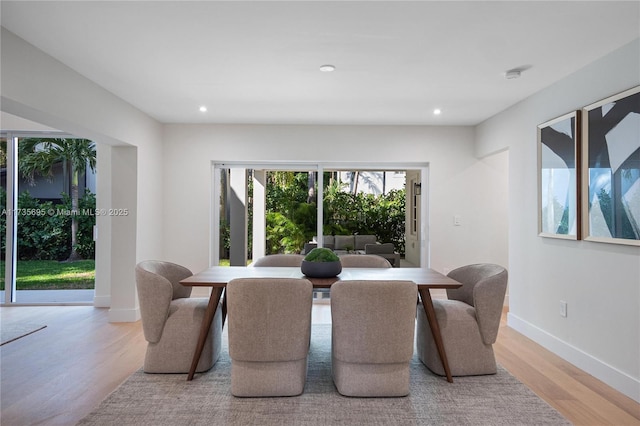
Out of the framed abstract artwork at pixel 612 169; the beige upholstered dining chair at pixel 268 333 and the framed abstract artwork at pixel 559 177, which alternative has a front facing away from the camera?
the beige upholstered dining chair

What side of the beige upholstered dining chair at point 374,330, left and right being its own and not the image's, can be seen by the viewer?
back

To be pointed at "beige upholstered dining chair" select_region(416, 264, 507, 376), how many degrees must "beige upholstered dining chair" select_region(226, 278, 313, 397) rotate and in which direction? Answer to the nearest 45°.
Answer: approximately 90° to its right

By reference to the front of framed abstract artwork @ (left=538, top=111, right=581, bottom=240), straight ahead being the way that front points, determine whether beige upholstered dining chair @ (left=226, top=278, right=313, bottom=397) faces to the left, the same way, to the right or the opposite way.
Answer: to the right

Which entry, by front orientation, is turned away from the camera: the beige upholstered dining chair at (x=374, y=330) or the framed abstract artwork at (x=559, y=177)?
the beige upholstered dining chair

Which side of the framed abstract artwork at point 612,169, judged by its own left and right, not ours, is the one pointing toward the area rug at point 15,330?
front

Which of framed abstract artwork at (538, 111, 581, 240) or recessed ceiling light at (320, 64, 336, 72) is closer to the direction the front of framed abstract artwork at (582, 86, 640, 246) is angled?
the recessed ceiling light

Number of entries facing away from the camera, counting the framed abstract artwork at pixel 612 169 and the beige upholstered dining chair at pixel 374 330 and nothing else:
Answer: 1

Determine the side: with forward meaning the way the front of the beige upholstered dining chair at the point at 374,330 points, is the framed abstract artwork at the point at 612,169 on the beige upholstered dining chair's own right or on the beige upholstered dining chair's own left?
on the beige upholstered dining chair's own right

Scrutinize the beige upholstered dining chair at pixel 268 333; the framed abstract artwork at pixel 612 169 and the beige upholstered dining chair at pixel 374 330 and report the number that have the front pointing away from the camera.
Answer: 2

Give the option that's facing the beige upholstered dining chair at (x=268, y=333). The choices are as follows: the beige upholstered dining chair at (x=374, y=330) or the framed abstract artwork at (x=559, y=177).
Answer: the framed abstract artwork

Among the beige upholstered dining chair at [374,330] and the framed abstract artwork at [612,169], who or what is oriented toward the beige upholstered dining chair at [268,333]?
the framed abstract artwork

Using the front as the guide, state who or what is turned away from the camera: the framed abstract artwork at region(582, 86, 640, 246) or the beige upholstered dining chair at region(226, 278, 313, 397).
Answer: the beige upholstered dining chair

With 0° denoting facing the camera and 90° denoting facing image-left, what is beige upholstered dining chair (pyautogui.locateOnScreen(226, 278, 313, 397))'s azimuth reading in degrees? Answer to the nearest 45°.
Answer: approximately 180°

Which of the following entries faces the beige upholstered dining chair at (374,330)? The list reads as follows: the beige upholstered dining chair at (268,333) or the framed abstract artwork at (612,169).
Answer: the framed abstract artwork

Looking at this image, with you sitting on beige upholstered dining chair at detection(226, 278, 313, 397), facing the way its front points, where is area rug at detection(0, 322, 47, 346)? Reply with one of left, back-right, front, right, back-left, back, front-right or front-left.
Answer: front-left

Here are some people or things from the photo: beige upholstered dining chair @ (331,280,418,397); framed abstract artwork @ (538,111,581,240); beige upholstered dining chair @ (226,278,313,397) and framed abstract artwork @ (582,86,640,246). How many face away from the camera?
2
